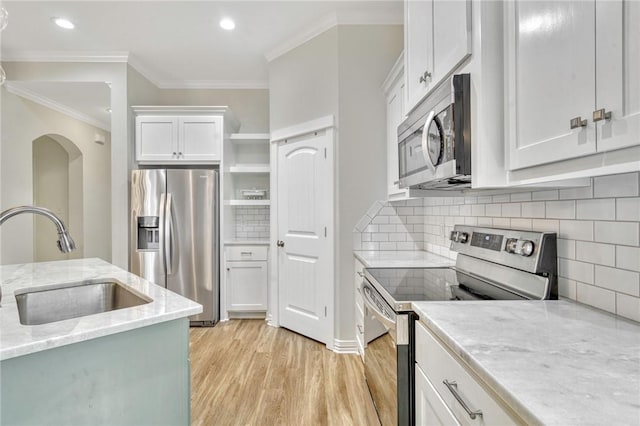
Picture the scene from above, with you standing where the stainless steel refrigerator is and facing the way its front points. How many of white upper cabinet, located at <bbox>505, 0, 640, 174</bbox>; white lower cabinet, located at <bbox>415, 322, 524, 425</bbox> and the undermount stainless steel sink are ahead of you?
3

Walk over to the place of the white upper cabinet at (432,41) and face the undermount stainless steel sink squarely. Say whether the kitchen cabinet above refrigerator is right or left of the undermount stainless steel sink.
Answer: right

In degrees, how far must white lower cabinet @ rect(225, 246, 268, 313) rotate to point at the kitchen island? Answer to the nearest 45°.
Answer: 0° — it already faces it

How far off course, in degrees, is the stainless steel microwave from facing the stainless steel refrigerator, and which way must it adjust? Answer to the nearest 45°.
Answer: approximately 90° to its right

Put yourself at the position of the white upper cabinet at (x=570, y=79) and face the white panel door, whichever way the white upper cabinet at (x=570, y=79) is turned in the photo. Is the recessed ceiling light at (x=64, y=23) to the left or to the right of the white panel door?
left

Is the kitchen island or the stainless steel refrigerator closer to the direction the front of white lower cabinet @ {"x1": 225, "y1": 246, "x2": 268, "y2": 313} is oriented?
the kitchen island

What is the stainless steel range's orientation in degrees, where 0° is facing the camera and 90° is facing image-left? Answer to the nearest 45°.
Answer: approximately 45°

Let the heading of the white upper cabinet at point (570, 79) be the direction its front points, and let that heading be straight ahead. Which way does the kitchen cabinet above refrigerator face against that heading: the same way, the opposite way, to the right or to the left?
to the left

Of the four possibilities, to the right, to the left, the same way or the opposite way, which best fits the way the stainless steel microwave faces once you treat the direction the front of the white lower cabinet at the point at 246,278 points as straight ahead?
to the right

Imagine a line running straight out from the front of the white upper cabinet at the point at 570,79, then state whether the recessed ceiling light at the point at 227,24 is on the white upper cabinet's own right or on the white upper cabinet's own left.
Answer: on the white upper cabinet's own right
